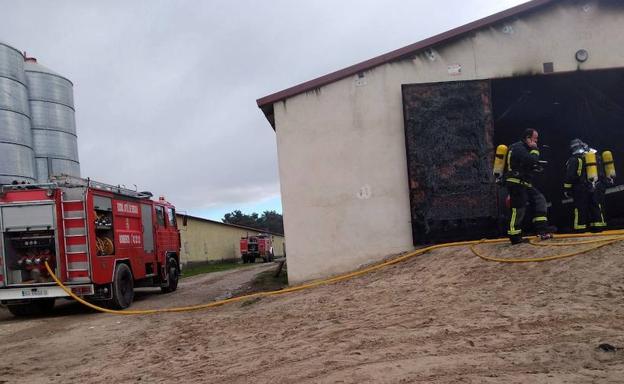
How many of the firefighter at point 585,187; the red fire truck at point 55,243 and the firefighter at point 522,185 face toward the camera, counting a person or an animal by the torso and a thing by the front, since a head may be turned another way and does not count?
0

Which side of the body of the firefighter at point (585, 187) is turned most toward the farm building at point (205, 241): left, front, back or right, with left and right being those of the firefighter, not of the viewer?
front

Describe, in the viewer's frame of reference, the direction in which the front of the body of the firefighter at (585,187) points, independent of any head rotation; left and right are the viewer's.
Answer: facing away from the viewer and to the left of the viewer

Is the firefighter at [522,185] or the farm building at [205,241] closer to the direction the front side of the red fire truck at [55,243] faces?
the farm building

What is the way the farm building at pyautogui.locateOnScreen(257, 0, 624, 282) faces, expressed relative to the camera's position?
facing the viewer

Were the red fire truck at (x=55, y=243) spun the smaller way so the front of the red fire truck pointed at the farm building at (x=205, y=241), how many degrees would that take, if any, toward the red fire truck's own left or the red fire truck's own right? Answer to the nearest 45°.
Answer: approximately 45° to the red fire truck's own left

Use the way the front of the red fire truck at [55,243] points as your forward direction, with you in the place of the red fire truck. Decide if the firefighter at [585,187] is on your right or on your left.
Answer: on your right

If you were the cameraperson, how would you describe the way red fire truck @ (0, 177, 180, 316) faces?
facing away from the viewer and to the right of the viewer

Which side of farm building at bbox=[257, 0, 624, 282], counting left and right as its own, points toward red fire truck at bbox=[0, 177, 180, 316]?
right
